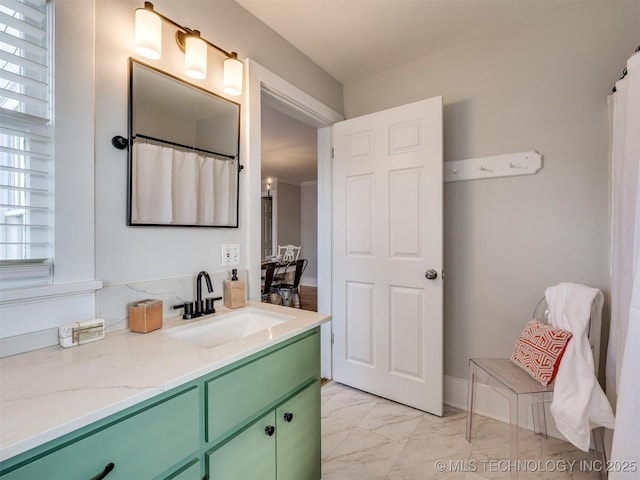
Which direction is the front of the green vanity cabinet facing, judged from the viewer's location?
facing the viewer and to the right of the viewer

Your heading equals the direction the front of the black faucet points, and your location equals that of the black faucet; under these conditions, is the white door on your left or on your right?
on your left

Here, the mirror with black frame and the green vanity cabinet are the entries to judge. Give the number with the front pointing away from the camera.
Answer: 0

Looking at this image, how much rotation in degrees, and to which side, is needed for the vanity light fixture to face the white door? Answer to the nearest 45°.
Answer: approximately 45° to its left

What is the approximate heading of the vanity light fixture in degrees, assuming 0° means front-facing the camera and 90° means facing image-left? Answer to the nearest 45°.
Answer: approximately 315°
